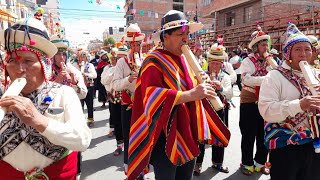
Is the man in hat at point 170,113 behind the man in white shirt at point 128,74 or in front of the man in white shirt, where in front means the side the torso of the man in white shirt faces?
in front

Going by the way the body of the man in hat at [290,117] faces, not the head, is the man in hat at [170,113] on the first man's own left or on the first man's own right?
on the first man's own right

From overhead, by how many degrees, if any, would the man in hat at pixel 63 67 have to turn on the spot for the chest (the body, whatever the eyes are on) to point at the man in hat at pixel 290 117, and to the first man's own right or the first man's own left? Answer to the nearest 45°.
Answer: approximately 90° to the first man's own left

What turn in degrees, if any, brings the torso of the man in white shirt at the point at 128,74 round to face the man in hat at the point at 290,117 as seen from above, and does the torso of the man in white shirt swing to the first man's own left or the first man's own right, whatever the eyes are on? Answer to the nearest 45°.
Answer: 0° — they already face them

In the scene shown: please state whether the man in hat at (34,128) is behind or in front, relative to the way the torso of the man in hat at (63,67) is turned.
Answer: in front

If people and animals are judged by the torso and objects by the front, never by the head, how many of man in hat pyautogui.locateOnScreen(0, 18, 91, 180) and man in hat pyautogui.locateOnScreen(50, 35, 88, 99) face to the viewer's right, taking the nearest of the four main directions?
0

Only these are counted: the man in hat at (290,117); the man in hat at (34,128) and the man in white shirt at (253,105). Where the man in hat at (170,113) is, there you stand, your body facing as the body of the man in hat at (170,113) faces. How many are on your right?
1
